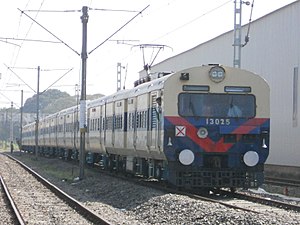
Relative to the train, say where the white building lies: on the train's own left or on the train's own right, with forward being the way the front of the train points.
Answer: on the train's own left

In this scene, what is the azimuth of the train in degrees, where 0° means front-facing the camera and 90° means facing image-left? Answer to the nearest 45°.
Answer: approximately 315°
